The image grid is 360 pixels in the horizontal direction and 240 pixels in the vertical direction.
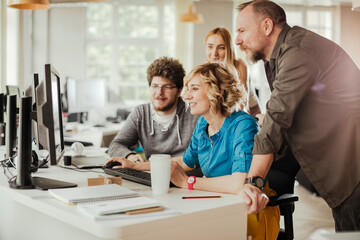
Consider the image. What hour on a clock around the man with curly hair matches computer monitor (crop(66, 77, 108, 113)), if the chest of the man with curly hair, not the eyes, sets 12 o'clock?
The computer monitor is roughly at 4 o'clock from the man with curly hair.

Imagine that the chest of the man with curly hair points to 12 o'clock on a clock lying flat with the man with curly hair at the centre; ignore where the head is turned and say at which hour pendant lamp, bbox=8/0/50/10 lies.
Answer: The pendant lamp is roughly at 3 o'clock from the man with curly hair.

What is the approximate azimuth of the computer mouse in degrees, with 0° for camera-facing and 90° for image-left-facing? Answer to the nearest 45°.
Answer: approximately 90°

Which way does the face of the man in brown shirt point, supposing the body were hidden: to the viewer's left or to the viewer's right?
to the viewer's left

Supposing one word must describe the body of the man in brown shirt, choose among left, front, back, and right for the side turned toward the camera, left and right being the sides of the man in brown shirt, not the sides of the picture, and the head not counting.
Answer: left

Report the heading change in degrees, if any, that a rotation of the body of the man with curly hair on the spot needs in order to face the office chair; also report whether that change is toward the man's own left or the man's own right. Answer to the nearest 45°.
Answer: approximately 90° to the man's own left

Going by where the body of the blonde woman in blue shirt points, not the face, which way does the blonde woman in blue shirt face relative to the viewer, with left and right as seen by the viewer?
facing the viewer and to the left of the viewer

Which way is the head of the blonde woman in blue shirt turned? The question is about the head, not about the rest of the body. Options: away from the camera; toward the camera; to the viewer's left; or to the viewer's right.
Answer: to the viewer's left

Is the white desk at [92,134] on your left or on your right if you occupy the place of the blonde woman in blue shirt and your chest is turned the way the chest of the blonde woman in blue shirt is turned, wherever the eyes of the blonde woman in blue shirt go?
on your right

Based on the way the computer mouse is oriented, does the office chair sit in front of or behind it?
behind

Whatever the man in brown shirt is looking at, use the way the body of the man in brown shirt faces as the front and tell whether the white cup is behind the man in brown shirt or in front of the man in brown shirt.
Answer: in front
